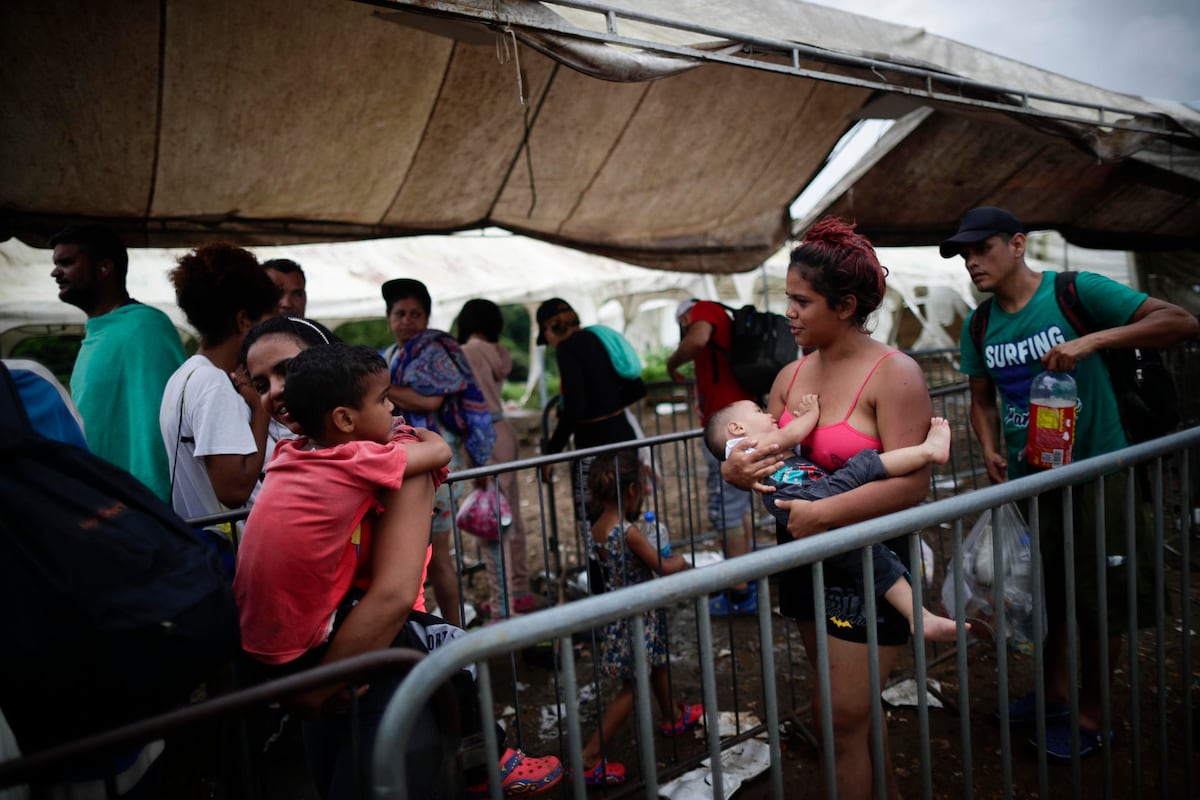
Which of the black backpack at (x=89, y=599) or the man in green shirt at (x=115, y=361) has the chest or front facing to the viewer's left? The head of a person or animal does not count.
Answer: the man in green shirt

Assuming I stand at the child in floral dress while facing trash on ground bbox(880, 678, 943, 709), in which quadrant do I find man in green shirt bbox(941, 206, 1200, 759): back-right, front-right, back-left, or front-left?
front-right

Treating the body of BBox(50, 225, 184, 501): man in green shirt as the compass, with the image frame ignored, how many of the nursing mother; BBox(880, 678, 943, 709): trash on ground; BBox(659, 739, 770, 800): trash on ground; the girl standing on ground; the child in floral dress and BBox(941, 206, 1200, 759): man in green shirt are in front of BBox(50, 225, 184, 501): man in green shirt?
0

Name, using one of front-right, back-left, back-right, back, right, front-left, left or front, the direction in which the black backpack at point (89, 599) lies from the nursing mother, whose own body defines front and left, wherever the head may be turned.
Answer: front

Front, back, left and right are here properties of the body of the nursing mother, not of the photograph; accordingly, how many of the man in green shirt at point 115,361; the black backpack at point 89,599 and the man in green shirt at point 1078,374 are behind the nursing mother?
1

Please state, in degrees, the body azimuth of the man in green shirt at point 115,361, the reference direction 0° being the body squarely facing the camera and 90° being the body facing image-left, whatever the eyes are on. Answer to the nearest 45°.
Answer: approximately 90°

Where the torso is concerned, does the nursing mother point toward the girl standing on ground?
no

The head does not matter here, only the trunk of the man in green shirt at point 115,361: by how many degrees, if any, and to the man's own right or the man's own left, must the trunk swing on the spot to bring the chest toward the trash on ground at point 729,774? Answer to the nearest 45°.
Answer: approximately 135° to the man's own left

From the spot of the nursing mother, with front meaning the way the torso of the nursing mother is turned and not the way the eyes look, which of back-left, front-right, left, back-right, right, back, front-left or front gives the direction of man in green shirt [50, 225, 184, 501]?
front-right

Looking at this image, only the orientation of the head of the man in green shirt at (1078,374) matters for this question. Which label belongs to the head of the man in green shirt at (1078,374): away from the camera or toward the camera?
toward the camera
